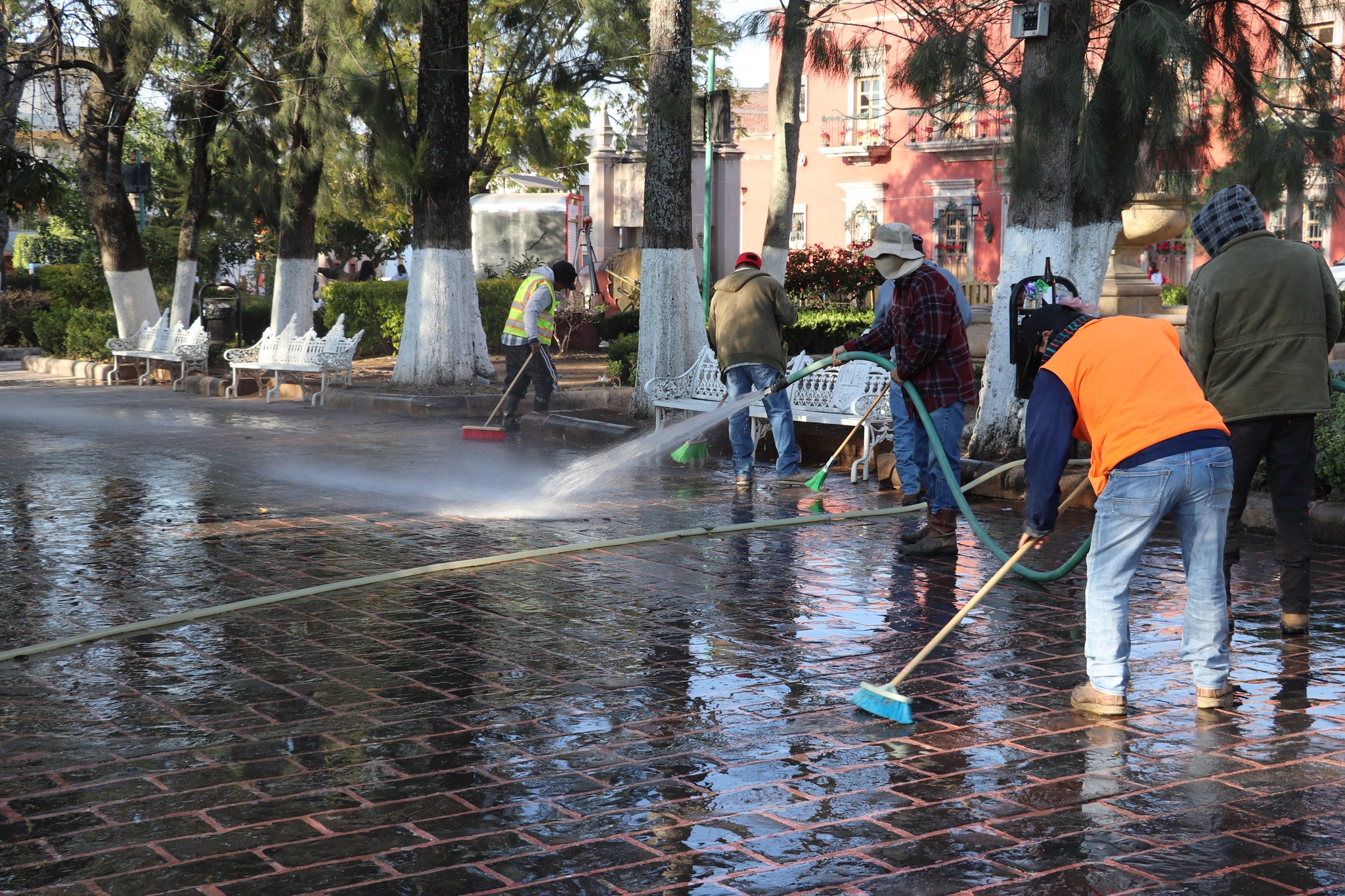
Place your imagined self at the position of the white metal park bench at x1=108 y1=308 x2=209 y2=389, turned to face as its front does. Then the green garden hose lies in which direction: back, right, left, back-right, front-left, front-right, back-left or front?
front-left

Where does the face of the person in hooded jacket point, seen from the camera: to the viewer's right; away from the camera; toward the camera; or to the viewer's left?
away from the camera

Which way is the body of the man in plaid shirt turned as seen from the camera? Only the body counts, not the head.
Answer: to the viewer's left

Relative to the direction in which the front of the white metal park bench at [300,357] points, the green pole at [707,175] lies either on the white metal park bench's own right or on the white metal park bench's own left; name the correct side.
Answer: on the white metal park bench's own left

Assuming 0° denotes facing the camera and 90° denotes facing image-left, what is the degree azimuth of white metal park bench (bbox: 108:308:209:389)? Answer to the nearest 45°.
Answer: approximately 45°

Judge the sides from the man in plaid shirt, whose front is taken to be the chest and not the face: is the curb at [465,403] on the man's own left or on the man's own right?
on the man's own right

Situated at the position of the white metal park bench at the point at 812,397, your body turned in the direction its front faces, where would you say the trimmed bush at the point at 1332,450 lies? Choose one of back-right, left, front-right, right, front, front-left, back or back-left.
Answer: left

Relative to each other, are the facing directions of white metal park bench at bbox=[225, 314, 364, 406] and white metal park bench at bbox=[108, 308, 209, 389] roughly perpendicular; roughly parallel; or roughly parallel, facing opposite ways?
roughly parallel

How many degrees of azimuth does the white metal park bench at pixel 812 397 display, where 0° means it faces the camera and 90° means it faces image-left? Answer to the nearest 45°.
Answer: approximately 45°

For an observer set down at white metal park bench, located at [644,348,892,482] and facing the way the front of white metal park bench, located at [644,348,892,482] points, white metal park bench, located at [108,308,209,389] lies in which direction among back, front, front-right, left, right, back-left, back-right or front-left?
right

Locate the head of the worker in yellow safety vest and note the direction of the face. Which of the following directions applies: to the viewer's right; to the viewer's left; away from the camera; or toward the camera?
to the viewer's right

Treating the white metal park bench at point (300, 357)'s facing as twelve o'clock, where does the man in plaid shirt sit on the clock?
The man in plaid shirt is roughly at 10 o'clock from the white metal park bench.

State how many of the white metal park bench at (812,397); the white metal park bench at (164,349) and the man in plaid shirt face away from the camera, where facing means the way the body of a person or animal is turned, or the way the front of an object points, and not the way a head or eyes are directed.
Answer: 0

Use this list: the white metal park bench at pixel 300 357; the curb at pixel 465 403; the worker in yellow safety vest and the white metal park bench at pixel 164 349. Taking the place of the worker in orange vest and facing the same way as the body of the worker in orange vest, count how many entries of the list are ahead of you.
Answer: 4

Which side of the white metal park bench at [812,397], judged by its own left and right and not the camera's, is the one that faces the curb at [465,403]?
right

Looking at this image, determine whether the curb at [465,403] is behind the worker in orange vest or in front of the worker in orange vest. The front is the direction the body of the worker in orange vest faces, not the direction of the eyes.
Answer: in front

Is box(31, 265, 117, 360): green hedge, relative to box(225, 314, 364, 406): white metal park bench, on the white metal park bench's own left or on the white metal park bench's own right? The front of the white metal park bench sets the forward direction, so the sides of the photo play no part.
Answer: on the white metal park bench's own right
